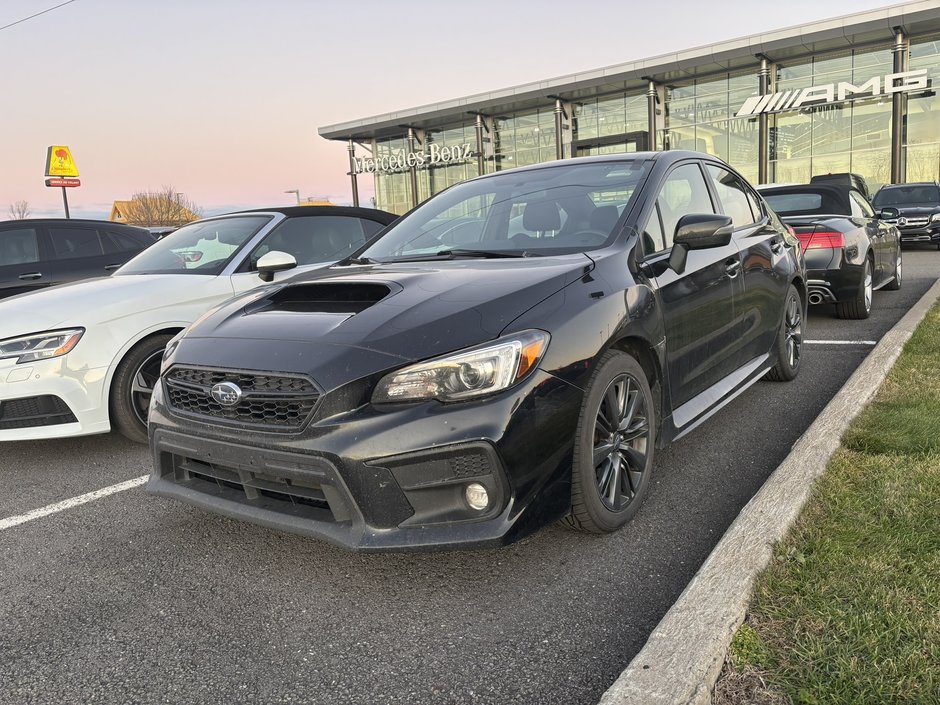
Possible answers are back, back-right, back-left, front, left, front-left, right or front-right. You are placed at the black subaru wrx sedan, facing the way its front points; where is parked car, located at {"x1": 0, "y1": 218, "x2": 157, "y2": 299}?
right

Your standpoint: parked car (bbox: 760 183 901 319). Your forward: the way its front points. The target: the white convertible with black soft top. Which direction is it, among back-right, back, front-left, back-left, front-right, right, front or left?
back

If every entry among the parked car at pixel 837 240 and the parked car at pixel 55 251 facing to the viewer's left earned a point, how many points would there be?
1

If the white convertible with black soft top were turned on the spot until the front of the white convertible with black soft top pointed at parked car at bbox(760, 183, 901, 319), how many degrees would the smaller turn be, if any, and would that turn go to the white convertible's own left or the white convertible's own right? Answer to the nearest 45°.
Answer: approximately 135° to the white convertible's own left

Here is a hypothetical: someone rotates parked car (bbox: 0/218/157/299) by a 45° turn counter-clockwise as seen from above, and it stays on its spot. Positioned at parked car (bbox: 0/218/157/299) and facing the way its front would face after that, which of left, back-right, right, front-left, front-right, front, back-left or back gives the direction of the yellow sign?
back-right

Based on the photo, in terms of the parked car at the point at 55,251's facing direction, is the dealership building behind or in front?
behind

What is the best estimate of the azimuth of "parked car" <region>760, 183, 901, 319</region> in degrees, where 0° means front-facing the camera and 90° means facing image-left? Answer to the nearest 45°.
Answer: approximately 225°

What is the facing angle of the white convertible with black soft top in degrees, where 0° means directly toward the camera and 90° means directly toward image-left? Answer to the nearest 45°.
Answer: approximately 45°

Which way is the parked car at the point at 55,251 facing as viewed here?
to the viewer's left

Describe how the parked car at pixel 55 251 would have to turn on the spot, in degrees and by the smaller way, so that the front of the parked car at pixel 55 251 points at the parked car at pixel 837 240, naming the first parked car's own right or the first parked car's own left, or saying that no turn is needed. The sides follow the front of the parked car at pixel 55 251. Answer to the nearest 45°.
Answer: approximately 135° to the first parked car's own left

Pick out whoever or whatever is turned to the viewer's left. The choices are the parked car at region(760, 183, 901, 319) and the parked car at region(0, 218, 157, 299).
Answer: the parked car at region(0, 218, 157, 299)

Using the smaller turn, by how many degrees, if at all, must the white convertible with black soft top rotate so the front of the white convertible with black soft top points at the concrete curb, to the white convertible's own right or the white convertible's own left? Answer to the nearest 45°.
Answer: approximately 90° to the white convertible's own left
